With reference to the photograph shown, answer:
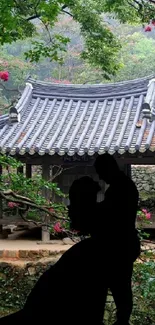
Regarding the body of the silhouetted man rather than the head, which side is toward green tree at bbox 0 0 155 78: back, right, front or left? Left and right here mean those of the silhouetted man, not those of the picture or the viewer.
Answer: right

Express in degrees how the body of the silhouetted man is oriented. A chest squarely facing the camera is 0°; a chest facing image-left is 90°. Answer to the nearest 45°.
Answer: approximately 90°
